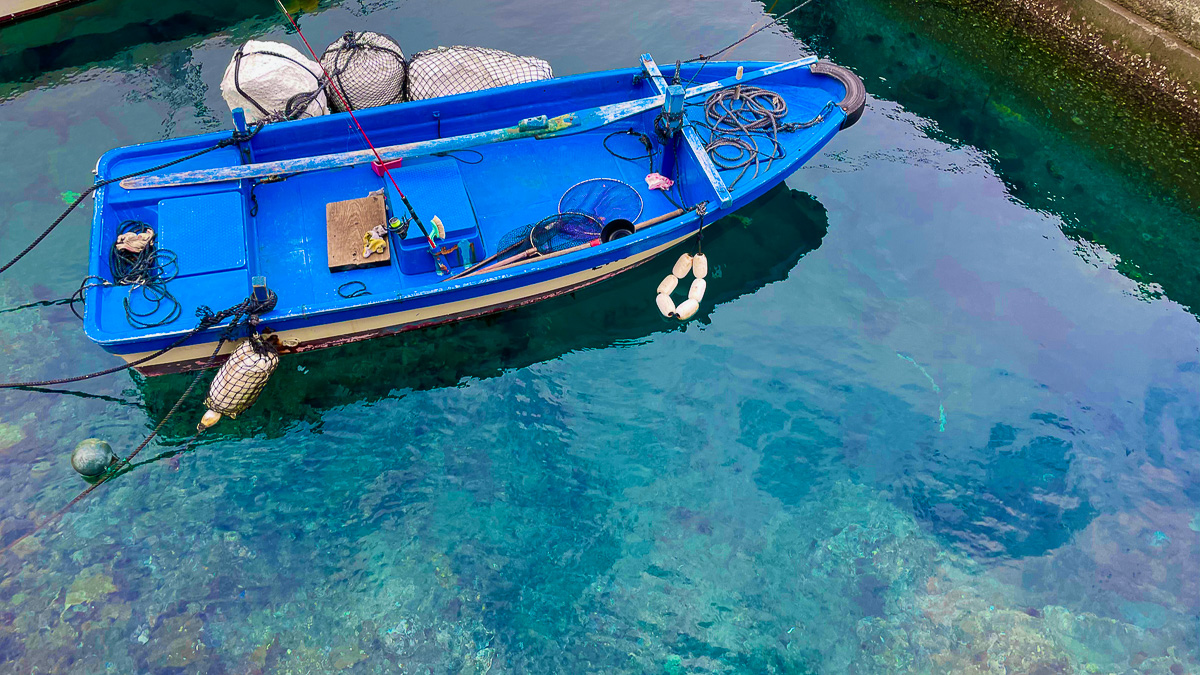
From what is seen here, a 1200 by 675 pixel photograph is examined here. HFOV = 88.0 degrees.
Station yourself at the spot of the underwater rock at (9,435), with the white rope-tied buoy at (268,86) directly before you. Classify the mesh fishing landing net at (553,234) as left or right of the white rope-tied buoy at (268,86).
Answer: right

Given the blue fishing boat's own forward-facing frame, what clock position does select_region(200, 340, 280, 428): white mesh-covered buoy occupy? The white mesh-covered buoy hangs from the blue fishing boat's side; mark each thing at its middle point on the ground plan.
The white mesh-covered buoy is roughly at 5 o'clock from the blue fishing boat.

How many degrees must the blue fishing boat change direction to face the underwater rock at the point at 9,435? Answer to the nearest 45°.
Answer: approximately 180°

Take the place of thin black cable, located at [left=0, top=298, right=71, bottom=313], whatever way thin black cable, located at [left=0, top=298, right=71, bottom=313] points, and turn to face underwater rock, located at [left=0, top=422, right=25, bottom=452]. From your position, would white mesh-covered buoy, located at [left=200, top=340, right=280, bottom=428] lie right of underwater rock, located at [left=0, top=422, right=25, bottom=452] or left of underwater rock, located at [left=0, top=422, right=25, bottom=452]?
left

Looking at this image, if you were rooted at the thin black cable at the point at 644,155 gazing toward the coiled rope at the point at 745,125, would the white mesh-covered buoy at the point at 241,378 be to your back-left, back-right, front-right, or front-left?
back-right

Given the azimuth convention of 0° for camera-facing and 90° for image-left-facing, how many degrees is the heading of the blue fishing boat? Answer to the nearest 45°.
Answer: approximately 270°

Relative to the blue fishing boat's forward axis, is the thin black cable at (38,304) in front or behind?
behind

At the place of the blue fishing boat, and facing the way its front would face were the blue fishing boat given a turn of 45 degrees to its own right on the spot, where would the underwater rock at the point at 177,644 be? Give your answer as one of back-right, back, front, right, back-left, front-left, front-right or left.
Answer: right

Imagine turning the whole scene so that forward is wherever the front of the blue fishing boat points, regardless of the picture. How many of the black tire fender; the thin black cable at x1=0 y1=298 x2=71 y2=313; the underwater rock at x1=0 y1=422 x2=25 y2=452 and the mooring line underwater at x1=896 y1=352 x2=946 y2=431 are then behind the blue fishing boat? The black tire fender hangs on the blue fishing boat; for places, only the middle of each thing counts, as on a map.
2

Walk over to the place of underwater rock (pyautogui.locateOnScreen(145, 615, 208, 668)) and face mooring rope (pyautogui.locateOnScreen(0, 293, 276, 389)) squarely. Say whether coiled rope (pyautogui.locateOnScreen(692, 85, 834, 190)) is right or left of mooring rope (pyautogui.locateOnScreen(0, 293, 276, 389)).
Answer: right

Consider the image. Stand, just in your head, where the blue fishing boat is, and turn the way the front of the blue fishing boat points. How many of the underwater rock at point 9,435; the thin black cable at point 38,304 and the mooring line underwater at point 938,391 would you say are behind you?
2

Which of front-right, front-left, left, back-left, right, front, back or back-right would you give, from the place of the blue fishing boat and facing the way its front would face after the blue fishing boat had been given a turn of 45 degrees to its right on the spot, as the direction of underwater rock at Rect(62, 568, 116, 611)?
right

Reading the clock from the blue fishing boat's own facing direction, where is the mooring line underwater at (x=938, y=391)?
The mooring line underwater is roughly at 1 o'clock from the blue fishing boat.

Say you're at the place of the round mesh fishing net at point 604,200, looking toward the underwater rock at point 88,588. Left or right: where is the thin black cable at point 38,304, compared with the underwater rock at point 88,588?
right
